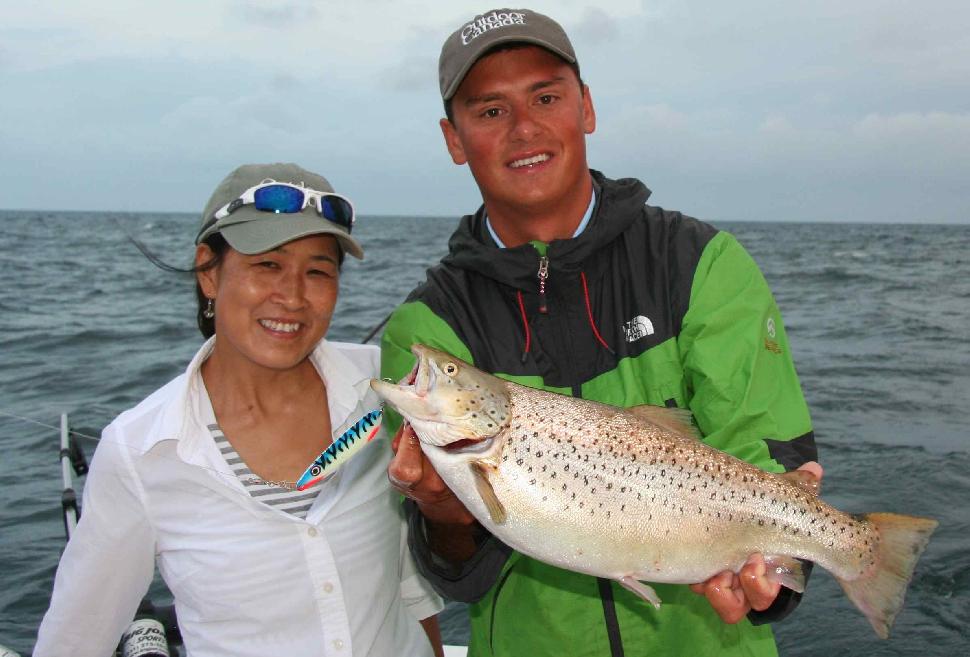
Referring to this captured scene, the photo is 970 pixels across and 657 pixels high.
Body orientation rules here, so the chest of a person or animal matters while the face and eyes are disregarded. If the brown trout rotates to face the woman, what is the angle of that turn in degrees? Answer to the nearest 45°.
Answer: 0° — it already faces them

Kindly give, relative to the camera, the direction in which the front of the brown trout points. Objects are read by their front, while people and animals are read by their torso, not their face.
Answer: facing to the left of the viewer

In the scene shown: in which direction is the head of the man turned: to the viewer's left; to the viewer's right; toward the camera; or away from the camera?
toward the camera

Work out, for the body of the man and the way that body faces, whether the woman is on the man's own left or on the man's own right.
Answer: on the man's own right

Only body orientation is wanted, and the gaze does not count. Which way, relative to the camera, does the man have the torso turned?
toward the camera
